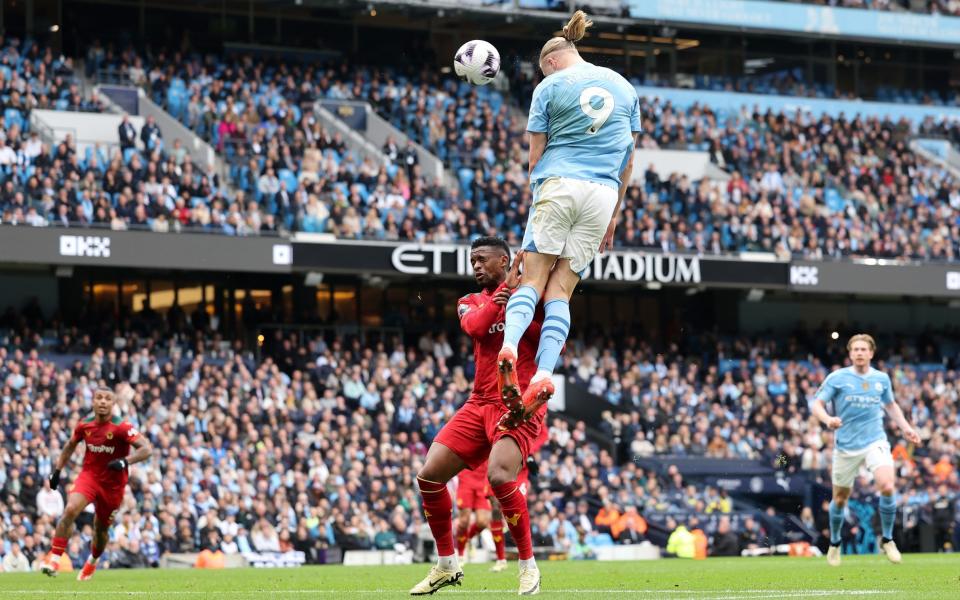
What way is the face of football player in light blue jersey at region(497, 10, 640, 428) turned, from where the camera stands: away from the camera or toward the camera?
away from the camera

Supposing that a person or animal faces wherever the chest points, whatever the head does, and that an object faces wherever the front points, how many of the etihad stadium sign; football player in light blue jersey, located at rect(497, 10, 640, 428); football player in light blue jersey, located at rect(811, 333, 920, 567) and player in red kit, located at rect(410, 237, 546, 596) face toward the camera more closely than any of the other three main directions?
3

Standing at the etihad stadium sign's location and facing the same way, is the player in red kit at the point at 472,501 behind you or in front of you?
in front

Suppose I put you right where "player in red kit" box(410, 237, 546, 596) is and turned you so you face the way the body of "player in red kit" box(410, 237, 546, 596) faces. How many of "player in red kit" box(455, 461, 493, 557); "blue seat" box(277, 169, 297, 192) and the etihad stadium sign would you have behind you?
3

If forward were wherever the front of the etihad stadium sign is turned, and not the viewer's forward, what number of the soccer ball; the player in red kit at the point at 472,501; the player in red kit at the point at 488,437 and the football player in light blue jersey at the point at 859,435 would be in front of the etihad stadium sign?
4

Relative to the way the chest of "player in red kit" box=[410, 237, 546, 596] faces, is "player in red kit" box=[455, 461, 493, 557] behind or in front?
behind

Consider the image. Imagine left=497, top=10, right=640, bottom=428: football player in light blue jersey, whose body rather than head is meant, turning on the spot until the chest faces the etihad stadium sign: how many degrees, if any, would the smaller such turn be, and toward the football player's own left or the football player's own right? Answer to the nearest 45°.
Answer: approximately 45° to the football player's own right

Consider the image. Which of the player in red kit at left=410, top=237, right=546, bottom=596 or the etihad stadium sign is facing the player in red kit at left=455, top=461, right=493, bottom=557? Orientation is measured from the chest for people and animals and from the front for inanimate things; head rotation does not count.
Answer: the etihad stadium sign

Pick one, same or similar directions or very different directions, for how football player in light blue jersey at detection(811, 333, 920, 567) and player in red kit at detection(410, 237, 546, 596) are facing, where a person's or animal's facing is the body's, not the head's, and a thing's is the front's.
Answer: same or similar directions

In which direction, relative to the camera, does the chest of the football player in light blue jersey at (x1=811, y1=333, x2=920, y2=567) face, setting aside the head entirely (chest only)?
toward the camera

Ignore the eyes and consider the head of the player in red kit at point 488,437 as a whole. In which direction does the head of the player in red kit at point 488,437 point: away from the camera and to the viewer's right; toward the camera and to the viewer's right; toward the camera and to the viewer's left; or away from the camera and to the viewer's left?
toward the camera and to the viewer's left

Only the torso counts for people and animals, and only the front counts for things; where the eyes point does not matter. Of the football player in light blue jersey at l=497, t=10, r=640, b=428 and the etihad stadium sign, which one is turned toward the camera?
the etihad stadium sign

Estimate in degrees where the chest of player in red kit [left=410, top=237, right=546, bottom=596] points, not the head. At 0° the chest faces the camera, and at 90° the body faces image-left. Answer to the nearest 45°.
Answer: approximately 0°

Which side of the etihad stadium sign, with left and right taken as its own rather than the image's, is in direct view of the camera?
front

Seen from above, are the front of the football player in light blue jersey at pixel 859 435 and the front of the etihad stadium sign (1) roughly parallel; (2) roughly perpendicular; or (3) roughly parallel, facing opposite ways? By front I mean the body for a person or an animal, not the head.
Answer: roughly parallel

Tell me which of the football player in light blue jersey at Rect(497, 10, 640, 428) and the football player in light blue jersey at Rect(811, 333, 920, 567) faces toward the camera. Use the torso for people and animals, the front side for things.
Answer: the football player in light blue jersey at Rect(811, 333, 920, 567)

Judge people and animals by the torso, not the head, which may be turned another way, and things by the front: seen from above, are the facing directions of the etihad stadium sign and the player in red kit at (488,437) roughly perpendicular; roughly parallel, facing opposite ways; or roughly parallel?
roughly parallel
